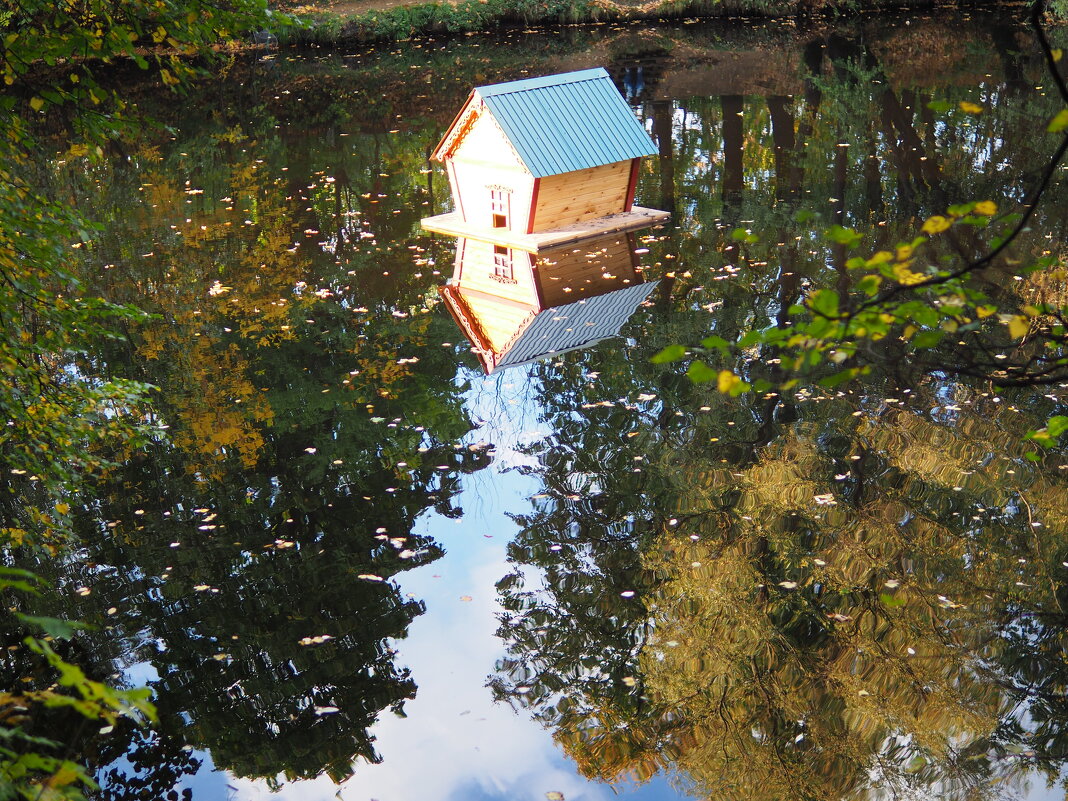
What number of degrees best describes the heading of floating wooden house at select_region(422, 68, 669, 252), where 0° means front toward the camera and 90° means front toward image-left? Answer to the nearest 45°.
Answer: approximately 45°

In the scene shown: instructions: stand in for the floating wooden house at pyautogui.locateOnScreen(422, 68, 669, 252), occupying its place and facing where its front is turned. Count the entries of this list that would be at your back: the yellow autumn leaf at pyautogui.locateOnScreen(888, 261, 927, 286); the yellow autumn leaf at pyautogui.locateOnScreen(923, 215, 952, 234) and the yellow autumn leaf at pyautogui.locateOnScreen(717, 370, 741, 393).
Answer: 0

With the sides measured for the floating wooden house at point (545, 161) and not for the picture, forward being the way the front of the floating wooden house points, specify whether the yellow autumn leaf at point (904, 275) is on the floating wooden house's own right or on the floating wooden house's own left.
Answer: on the floating wooden house's own left

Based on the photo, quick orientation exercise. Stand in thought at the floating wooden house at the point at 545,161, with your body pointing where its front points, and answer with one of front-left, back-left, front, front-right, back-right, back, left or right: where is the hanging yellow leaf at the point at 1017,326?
front-left

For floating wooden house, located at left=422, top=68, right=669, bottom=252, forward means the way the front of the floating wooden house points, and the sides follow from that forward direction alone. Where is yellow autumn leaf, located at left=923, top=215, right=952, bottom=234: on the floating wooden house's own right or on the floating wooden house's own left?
on the floating wooden house's own left

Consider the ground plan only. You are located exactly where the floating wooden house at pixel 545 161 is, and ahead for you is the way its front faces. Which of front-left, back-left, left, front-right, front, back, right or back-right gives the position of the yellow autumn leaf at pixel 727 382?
front-left
